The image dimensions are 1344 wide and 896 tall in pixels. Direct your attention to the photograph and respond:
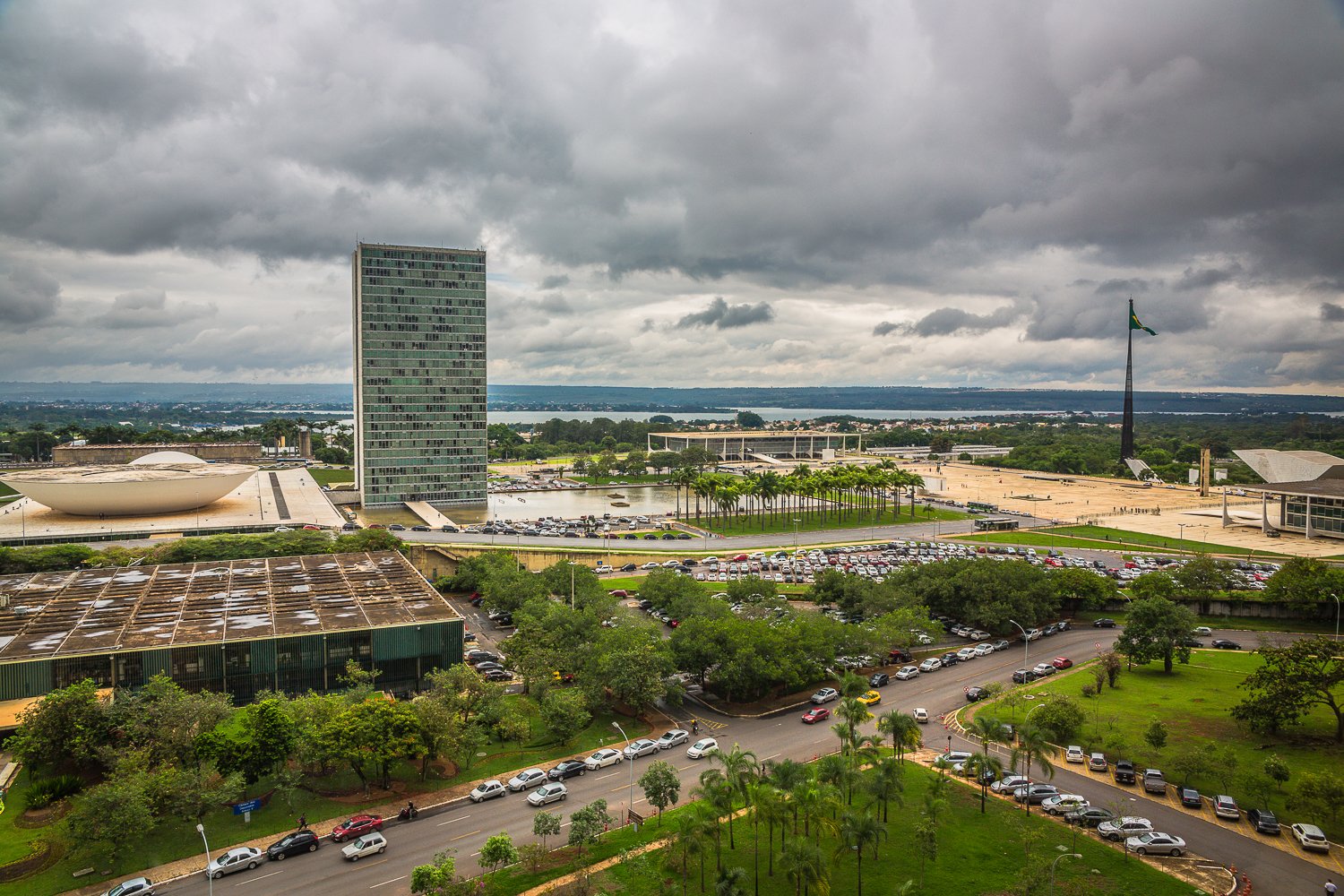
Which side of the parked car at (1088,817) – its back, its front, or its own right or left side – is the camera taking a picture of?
left

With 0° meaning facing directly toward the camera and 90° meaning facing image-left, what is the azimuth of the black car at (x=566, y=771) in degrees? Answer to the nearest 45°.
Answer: approximately 45°

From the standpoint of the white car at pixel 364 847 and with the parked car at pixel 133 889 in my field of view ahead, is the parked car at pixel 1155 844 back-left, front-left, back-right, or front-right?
back-left

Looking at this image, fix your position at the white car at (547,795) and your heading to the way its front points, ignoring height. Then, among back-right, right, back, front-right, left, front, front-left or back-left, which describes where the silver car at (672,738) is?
back

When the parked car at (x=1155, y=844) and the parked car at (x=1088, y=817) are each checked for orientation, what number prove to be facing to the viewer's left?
2

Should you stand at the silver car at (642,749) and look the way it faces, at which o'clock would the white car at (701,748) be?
the white car at (701,748) is roughly at 8 o'clock from the silver car at (642,749).
